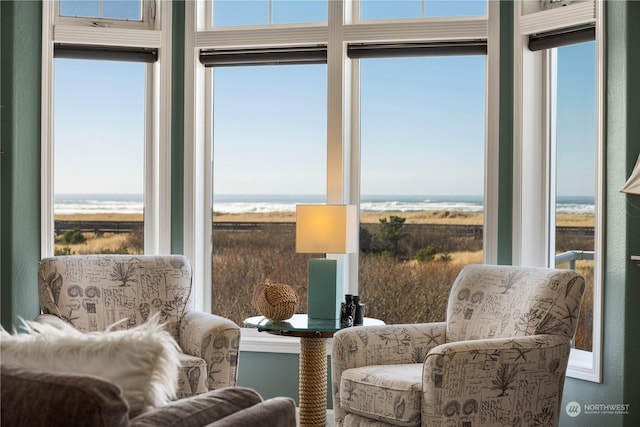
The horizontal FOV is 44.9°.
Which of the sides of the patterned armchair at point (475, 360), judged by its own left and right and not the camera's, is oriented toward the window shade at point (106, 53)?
right

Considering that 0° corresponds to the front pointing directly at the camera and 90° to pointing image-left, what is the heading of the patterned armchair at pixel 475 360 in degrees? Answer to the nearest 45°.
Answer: approximately 45°

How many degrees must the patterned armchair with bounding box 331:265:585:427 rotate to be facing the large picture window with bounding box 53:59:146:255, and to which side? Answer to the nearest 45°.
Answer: approximately 90° to its right

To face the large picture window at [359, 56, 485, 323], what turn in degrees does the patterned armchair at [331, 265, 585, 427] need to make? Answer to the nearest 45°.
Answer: approximately 135° to its right

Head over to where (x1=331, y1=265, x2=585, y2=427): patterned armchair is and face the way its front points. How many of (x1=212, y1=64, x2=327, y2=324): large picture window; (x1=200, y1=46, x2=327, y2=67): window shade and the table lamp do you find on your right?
3

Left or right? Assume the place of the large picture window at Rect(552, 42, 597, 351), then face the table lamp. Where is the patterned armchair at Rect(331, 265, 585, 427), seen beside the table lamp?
left

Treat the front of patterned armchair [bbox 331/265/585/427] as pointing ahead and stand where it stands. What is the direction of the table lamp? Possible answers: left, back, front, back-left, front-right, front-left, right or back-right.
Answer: right

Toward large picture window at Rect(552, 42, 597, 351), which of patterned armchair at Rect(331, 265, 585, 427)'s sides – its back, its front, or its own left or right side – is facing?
back

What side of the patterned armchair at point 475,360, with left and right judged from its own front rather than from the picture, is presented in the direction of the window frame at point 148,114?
right

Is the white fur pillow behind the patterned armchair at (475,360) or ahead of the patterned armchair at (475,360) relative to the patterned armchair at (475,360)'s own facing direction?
ahead

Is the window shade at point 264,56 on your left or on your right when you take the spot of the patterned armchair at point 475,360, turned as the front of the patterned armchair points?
on your right
